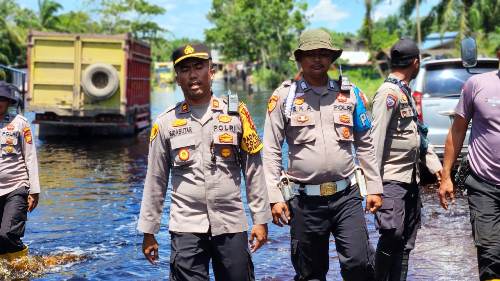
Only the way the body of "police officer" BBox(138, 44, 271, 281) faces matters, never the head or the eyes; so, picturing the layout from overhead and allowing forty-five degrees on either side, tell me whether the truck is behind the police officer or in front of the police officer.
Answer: behind

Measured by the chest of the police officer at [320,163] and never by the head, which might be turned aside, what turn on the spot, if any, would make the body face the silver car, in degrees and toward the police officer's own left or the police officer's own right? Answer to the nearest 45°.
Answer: approximately 180°

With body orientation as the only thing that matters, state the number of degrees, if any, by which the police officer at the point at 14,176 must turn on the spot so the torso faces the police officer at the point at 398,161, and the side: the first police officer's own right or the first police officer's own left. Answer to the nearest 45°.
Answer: approximately 45° to the first police officer's own left

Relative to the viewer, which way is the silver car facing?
away from the camera

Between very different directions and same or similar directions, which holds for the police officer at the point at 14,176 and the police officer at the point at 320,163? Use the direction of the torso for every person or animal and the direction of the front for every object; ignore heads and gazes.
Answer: same or similar directions

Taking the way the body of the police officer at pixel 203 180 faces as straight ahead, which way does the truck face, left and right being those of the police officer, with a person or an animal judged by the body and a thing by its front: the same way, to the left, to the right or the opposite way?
the opposite way

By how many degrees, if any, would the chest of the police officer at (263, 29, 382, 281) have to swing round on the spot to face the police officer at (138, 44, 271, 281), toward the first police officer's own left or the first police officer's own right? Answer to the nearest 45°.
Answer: approximately 45° to the first police officer's own right

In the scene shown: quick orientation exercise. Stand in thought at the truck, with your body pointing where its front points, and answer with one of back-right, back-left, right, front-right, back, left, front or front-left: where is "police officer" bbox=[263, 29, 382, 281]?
back

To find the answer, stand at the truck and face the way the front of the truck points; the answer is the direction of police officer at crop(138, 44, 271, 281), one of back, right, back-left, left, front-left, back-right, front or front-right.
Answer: back

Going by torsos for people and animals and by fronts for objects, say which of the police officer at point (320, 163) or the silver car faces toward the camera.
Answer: the police officer

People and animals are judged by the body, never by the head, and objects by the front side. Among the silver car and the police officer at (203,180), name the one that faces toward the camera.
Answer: the police officer

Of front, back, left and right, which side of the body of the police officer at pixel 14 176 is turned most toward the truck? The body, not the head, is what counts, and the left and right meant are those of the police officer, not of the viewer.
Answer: back

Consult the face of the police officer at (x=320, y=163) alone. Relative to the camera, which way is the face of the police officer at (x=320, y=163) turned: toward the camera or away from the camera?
toward the camera

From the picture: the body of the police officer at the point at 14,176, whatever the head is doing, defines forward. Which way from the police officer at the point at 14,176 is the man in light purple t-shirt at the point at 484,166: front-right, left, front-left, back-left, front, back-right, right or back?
front-left
